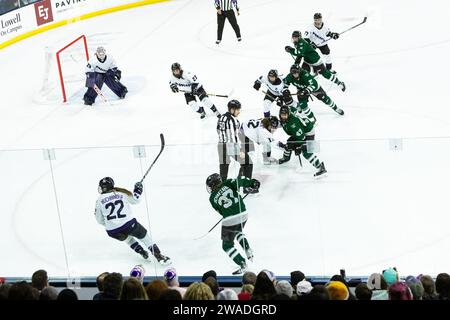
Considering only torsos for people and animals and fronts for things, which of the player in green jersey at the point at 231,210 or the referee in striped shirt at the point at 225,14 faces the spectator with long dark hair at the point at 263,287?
the referee in striped shirt

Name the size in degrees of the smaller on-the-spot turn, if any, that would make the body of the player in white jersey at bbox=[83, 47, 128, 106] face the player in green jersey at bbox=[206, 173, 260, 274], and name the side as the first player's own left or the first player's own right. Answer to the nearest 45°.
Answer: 0° — they already face them

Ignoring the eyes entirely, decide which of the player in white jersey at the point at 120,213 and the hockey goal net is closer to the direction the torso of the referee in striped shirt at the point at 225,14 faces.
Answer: the player in white jersey

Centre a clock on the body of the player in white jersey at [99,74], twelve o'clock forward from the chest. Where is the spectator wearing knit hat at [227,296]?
The spectator wearing knit hat is roughly at 12 o'clock from the player in white jersey.

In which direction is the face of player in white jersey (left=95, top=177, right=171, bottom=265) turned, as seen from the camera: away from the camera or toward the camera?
away from the camera

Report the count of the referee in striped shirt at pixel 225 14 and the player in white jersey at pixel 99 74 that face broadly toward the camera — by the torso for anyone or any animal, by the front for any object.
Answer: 2

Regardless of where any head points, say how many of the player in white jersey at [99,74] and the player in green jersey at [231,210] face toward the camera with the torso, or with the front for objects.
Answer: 1

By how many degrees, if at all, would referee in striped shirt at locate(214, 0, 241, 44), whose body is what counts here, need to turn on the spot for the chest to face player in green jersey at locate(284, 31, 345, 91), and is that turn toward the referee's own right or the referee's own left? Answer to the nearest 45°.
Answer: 0° — they already face them

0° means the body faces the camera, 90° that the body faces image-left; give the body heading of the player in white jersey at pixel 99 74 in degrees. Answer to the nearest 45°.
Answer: approximately 0°
